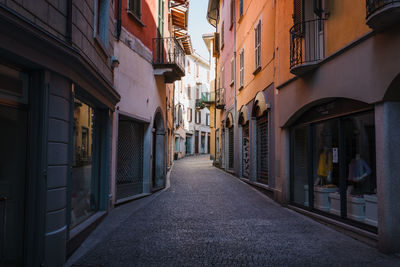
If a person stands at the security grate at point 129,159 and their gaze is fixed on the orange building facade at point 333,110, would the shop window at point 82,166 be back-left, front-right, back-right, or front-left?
front-right

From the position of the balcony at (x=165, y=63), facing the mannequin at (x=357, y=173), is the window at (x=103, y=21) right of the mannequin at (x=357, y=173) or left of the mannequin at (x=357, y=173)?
right

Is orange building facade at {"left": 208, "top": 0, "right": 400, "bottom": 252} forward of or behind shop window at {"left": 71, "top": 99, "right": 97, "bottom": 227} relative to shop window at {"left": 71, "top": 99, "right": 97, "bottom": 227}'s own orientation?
forward

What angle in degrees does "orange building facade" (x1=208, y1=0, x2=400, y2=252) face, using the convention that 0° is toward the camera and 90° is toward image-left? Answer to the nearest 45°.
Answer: approximately 45°

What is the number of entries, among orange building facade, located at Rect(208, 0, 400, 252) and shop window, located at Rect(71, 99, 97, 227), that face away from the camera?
0

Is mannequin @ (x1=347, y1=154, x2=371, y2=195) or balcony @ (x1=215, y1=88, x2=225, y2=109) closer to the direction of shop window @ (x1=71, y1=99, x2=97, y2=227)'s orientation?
the mannequin

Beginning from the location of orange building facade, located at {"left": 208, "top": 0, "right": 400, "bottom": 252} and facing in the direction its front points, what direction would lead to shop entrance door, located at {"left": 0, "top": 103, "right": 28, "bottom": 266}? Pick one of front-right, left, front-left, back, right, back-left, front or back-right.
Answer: front

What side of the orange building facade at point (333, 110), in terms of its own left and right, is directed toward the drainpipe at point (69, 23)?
front

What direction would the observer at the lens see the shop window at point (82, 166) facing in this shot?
facing the viewer and to the right of the viewer

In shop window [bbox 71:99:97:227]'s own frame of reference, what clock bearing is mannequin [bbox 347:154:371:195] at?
The mannequin is roughly at 11 o'clock from the shop window.

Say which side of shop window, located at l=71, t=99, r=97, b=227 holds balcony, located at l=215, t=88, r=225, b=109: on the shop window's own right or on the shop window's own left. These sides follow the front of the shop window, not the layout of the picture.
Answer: on the shop window's own left
